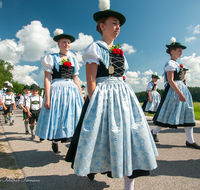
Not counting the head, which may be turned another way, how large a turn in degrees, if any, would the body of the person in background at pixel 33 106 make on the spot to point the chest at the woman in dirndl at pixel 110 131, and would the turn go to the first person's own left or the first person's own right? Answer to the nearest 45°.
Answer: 0° — they already face them

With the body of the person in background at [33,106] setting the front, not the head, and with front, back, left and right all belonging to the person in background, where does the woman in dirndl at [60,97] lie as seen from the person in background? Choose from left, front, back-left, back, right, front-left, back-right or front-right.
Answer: front

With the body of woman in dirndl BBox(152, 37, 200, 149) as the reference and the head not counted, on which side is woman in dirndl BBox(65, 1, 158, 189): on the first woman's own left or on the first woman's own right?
on the first woman's own right

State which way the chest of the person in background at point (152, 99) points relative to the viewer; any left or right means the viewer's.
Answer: facing the viewer and to the right of the viewer

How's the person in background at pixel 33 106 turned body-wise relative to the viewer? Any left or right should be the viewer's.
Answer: facing the viewer

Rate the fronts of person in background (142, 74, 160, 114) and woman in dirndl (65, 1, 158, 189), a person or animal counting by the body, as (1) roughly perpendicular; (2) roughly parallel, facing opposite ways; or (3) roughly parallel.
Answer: roughly parallel

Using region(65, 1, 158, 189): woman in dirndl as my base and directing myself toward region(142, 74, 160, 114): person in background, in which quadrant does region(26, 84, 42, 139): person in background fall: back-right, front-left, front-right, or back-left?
front-left

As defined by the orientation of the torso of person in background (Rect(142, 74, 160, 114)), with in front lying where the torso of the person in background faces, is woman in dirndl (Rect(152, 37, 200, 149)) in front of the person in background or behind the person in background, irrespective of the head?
in front

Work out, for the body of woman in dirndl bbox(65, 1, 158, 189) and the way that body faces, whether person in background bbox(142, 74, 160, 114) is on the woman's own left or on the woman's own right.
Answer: on the woman's own left

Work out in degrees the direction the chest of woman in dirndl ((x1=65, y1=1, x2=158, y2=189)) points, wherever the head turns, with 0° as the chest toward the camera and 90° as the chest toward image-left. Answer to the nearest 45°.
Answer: approximately 315°
